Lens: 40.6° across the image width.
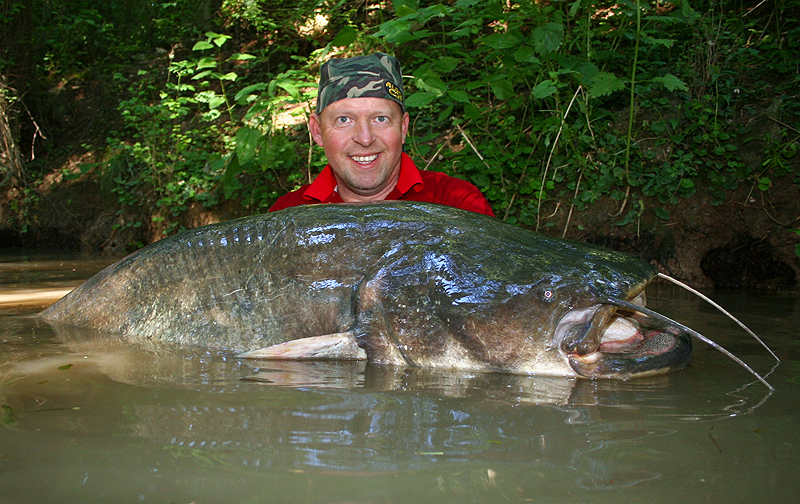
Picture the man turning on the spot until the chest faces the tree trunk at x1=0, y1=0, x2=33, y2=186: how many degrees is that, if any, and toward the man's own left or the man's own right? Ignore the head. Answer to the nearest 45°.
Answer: approximately 135° to the man's own right

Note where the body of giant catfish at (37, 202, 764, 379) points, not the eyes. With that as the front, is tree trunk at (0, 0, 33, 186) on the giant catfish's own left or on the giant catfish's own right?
on the giant catfish's own left

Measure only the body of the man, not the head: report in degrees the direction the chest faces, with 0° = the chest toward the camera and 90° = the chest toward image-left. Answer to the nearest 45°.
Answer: approximately 0°

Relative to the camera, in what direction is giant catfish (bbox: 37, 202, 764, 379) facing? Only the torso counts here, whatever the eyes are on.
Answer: to the viewer's right
